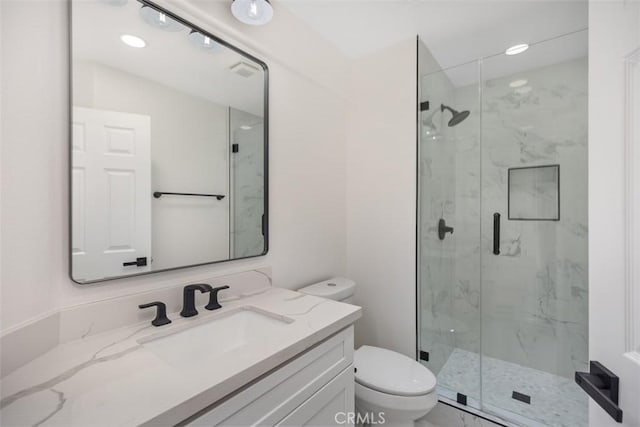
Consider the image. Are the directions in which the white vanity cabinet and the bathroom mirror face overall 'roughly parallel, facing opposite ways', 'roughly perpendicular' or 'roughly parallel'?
roughly parallel

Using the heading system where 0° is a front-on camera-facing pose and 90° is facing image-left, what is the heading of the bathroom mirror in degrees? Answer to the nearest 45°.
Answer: approximately 315°

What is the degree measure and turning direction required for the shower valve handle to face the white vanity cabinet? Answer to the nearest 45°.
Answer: approximately 90° to its right

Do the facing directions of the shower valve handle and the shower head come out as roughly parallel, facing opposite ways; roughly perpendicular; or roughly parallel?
roughly parallel

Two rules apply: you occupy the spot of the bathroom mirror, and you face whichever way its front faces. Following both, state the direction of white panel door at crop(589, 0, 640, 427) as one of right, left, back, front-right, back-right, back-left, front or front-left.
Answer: front

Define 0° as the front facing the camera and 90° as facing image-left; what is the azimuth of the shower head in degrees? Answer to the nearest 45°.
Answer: approximately 270°

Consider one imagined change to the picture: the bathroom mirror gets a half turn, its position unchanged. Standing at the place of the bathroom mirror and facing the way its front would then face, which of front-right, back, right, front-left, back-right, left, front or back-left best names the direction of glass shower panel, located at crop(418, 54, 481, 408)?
back-right

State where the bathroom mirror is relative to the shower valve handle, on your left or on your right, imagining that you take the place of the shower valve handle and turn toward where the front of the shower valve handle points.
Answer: on your right

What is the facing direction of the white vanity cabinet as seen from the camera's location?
facing the viewer and to the right of the viewer

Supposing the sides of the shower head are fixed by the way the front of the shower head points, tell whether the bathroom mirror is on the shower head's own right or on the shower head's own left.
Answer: on the shower head's own right

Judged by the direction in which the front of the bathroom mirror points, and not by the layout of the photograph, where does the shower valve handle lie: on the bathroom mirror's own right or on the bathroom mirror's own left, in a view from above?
on the bathroom mirror's own left

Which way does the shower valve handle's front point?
to the viewer's right
